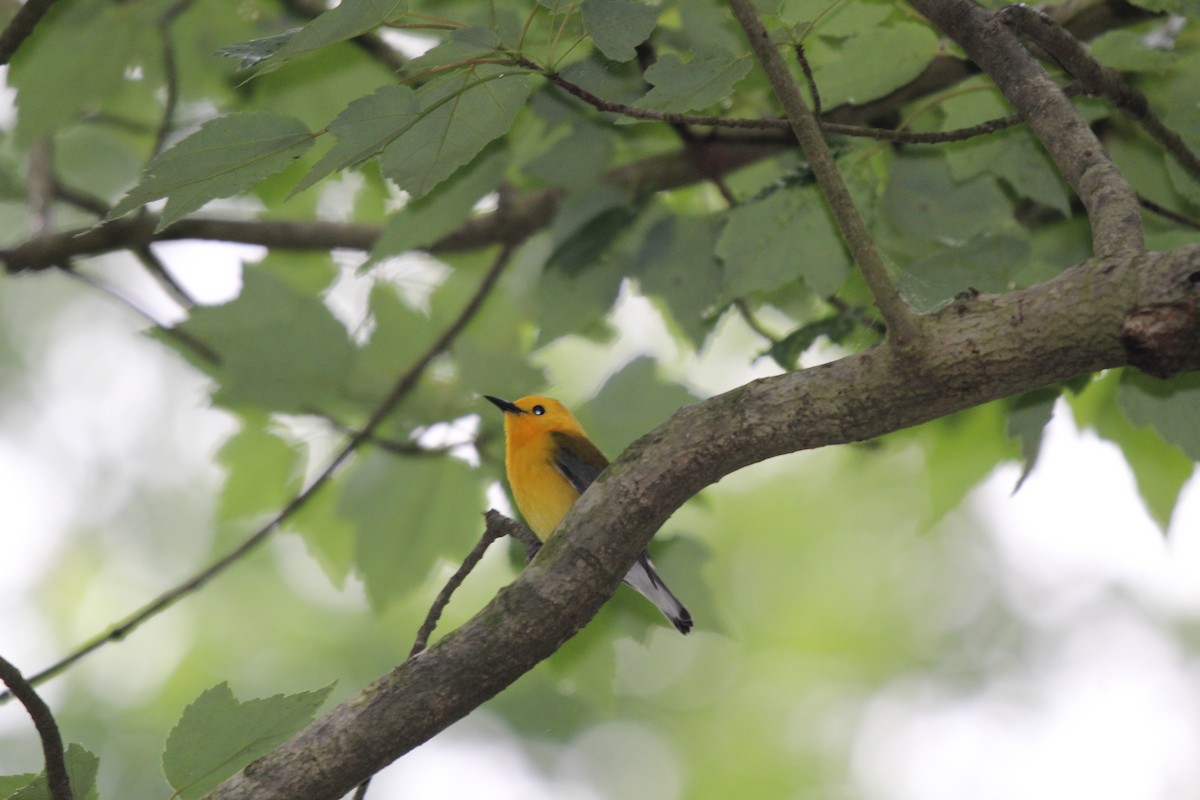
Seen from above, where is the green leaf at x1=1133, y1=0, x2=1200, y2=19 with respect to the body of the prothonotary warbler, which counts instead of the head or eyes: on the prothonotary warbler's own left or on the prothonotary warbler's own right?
on the prothonotary warbler's own left

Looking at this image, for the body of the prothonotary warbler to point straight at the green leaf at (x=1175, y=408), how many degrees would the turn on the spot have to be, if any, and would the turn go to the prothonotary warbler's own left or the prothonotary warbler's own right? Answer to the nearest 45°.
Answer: approximately 135° to the prothonotary warbler's own left

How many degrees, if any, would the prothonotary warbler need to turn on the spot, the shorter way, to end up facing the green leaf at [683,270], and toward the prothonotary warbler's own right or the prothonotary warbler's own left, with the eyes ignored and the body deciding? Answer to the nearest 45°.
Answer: approximately 135° to the prothonotary warbler's own left

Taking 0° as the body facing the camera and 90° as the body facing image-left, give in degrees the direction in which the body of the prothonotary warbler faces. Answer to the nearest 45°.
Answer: approximately 90°
